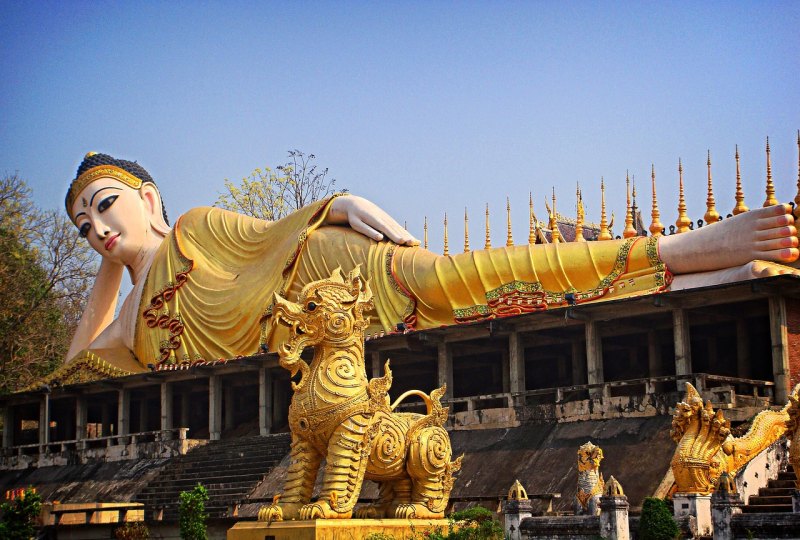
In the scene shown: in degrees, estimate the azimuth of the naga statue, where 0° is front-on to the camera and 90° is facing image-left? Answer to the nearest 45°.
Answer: approximately 45°

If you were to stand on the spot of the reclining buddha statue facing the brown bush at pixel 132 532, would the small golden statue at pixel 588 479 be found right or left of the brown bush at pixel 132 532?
left

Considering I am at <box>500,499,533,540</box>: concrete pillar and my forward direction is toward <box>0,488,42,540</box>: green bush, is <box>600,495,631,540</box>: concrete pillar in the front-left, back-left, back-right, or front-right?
back-left

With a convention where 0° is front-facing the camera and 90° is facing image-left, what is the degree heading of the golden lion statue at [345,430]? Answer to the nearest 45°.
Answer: approximately 45°

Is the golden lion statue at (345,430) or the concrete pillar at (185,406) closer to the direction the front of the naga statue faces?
the golden lion statue

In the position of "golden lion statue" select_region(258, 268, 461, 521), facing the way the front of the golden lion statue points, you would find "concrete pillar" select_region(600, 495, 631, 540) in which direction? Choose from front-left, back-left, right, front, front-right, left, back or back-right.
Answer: back-left
